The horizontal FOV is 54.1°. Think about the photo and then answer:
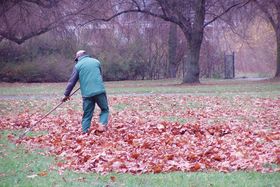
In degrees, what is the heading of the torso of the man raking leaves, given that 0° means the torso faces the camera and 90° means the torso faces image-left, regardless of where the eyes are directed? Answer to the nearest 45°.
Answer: approximately 135°
